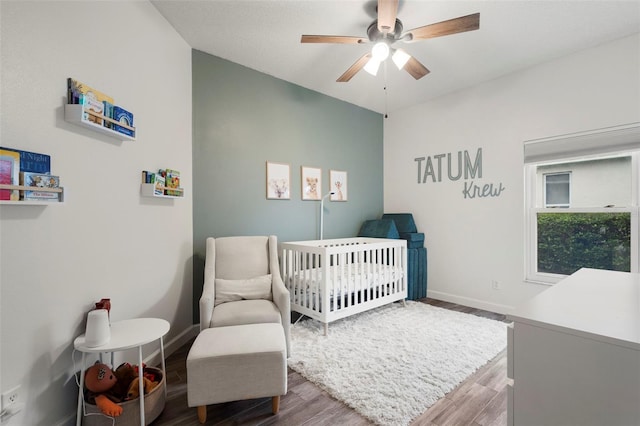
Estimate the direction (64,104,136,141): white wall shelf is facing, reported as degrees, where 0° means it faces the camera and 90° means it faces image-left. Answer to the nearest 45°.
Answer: approximately 315°

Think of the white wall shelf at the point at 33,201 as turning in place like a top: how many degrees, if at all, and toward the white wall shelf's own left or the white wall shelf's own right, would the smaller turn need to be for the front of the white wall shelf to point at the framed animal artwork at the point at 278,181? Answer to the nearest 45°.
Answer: approximately 90° to the white wall shelf's own left

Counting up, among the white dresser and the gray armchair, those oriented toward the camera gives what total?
1

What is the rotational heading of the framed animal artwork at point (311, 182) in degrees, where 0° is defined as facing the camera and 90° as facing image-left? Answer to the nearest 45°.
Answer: approximately 315°

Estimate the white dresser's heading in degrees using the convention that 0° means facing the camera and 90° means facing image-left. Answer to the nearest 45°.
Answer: approximately 135°

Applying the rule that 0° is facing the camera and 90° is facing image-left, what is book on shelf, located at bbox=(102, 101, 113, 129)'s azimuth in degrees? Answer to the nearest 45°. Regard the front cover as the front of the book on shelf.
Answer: approximately 315°

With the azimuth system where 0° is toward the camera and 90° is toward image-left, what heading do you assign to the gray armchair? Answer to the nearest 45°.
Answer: approximately 0°

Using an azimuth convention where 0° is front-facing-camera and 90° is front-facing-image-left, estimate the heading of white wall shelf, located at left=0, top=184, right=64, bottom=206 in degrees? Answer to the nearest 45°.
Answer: approximately 315°

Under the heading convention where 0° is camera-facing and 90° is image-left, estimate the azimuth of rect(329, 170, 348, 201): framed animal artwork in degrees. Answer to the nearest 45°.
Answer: approximately 315°

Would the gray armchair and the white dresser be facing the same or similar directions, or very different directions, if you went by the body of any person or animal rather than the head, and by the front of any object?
very different directions

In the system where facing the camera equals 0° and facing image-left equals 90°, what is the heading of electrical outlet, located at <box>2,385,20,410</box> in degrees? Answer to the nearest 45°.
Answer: approximately 315°
